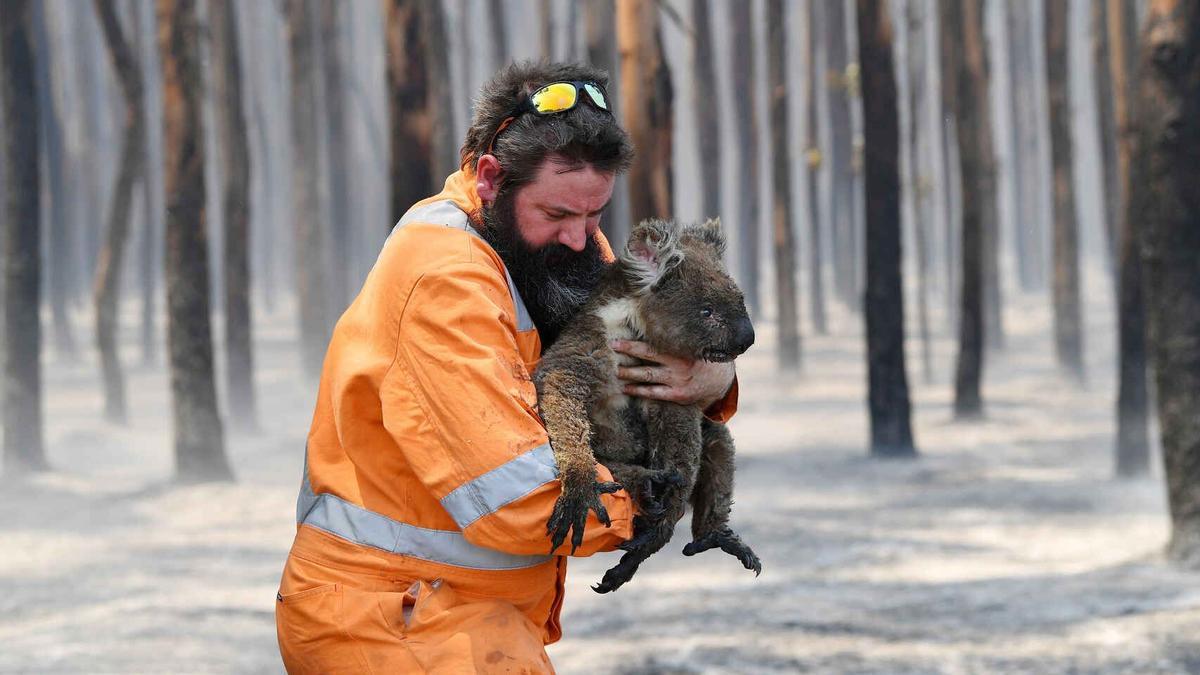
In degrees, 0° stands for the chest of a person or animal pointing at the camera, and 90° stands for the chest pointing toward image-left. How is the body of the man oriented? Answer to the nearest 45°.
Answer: approximately 270°

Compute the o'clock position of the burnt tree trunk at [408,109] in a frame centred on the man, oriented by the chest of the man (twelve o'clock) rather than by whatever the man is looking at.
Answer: The burnt tree trunk is roughly at 9 o'clock from the man.

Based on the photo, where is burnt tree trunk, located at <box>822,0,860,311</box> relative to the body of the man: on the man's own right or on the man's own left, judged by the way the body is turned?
on the man's own left

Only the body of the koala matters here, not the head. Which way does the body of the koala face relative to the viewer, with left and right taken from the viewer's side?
facing the viewer and to the right of the viewer

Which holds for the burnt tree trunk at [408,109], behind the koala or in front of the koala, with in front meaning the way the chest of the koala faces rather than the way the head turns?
behind

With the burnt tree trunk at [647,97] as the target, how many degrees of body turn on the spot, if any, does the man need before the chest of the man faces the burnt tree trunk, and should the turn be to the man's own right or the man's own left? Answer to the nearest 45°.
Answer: approximately 90° to the man's own left

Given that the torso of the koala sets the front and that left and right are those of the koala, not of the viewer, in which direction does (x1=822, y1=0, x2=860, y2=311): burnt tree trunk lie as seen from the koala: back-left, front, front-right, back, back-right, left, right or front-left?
back-left

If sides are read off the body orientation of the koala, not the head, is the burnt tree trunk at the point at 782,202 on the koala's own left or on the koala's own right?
on the koala's own left

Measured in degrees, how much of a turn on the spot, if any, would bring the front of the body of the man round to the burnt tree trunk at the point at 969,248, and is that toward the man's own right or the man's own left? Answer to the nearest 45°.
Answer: approximately 90° to the man's own left
